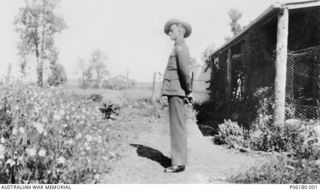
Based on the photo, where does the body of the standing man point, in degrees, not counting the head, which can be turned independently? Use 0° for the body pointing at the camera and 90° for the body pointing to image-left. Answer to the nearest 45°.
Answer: approximately 90°

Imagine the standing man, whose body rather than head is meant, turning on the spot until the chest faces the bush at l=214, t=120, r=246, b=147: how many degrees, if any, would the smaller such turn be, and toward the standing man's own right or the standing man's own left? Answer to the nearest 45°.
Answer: approximately 135° to the standing man's own right

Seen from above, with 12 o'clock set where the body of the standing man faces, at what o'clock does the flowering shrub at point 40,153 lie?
The flowering shrub is roughly at 11 o'clock from the standing man.

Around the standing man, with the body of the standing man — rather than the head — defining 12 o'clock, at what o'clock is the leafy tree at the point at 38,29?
The leafy tree is roughly at 2 o'clock from the standing man.

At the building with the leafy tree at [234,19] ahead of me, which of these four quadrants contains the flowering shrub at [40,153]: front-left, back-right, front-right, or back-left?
back-left

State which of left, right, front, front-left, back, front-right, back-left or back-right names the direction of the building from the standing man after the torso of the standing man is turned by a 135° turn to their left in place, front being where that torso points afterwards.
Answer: left
